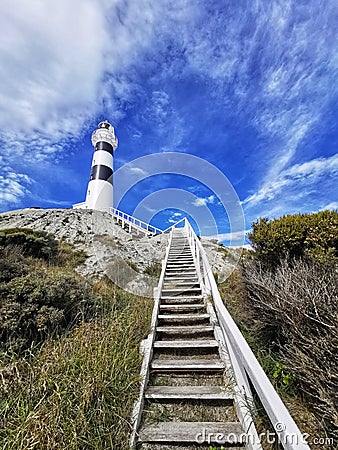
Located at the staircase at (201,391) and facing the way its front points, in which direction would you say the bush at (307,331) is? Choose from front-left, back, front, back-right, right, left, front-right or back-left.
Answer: left

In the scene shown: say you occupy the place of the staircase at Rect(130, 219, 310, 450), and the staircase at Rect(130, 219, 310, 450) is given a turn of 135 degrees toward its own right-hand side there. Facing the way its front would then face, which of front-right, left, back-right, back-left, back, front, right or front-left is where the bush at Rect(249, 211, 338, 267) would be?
right

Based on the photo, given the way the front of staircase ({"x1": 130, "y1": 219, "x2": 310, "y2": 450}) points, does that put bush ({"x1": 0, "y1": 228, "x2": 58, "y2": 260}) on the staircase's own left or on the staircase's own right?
on the staircase's own right

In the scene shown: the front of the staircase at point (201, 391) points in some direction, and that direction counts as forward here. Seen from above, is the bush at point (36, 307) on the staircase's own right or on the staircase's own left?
on the staircase's own right

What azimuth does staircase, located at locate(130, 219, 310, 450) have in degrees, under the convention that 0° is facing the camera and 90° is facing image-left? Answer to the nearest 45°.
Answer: approximately 0°

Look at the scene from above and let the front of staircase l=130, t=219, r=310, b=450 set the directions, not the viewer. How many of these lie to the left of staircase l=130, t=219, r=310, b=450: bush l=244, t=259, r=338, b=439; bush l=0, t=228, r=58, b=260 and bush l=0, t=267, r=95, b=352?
1
